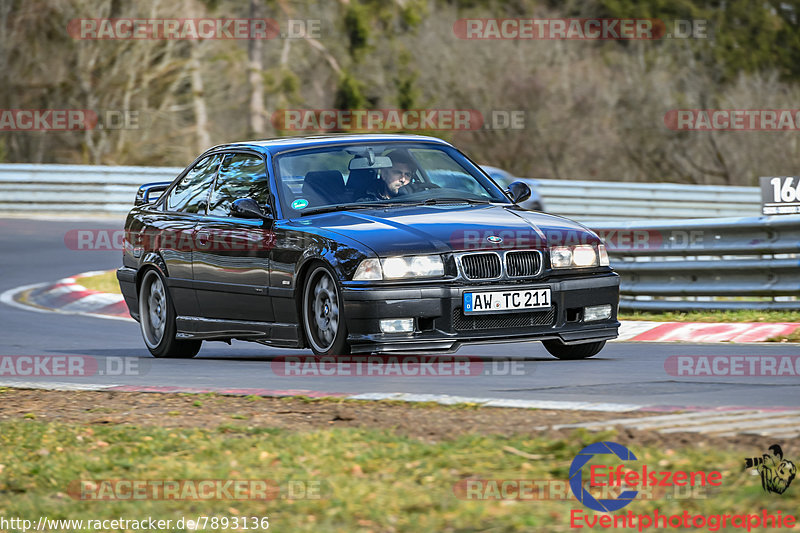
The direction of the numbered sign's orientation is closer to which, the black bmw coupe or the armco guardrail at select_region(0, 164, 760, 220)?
the black bmw coupe

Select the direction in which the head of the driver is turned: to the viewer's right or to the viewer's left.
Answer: to the viewer's right

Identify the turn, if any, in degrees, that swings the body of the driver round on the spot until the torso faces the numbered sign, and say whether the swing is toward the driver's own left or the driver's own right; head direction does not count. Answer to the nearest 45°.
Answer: approximately 90° to the driver's own left

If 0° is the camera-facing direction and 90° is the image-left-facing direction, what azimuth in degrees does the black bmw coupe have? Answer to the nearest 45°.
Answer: approximately 315°

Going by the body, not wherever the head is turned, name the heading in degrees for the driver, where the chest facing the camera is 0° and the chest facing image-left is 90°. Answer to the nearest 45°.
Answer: approximately 315°

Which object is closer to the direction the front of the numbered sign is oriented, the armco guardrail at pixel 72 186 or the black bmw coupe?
the black bmw coupe

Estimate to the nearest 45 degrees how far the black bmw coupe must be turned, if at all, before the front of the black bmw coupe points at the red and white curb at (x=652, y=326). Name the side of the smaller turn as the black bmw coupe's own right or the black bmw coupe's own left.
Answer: approximately 90° to the black bmw coupe's own left

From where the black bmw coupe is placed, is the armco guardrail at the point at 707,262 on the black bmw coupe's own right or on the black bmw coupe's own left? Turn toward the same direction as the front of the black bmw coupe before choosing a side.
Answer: on the black bmw coupe's own left
